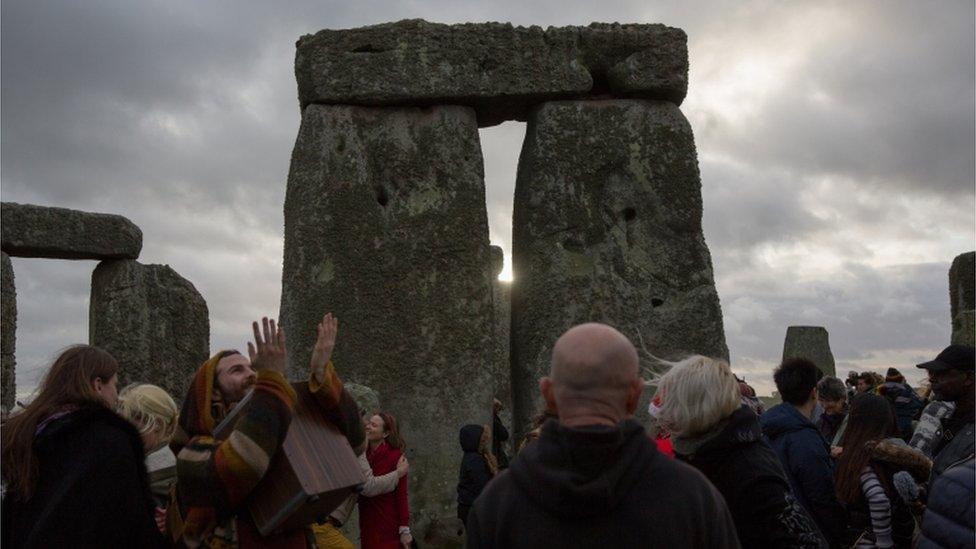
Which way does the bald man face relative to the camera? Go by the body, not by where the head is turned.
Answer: away from the camera

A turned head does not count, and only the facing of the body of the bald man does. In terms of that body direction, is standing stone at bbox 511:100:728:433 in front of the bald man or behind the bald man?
in front

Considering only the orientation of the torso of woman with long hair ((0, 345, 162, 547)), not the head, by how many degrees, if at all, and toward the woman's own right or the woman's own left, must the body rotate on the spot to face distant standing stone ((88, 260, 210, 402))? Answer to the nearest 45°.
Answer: approximately 45° to the woman's own left

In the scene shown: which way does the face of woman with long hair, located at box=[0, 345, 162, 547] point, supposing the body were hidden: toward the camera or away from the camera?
away from the camera

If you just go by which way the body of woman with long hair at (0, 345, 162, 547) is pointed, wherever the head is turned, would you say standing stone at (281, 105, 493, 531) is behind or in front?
in front

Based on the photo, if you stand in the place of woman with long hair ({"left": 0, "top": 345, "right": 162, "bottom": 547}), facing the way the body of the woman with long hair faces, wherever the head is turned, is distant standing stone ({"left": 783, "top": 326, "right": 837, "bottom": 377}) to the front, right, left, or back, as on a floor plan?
front

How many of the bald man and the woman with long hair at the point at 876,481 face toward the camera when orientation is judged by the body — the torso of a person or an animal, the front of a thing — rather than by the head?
0

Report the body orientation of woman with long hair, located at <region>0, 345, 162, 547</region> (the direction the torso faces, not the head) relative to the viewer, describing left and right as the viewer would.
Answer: facing away from the viewer and to the right of the viewer

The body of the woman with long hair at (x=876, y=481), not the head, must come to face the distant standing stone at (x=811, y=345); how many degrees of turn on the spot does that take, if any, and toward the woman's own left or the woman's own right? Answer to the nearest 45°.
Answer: approximately 45° to the woman's own left

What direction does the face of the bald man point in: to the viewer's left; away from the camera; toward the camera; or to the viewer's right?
away from the camera
